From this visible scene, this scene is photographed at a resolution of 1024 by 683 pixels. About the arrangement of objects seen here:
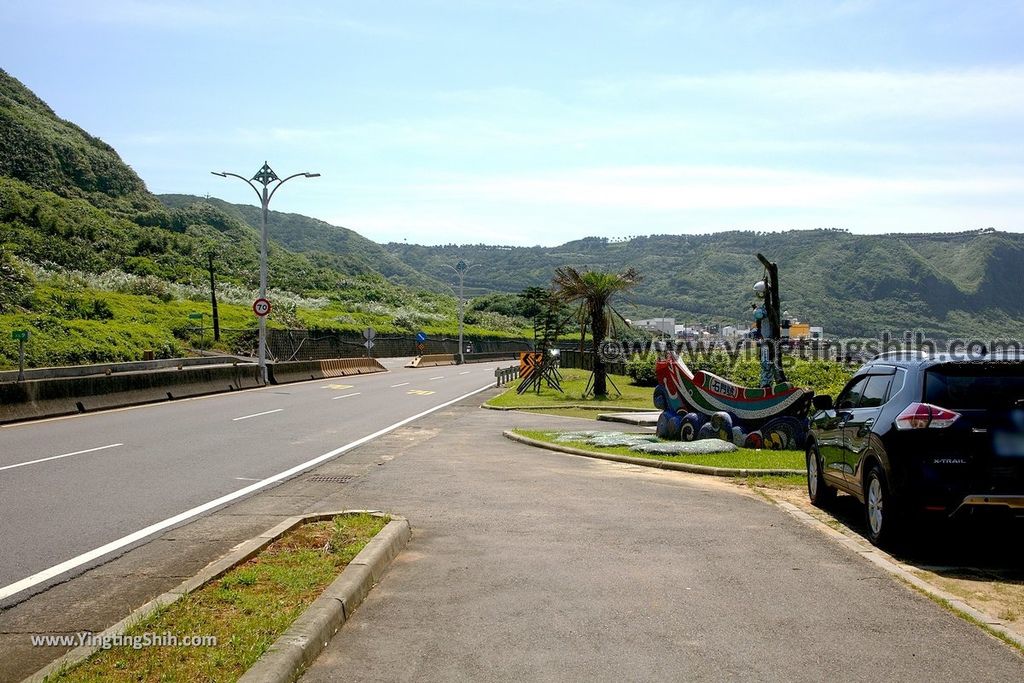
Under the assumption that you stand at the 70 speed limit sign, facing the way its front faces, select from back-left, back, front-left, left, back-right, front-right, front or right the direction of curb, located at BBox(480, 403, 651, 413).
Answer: front-left

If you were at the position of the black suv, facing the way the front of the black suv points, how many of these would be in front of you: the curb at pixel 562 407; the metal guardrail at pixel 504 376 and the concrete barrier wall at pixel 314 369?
3

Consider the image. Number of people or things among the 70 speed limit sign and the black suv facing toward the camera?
1

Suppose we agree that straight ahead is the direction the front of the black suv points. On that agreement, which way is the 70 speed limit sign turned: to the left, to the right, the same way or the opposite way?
the opposite way

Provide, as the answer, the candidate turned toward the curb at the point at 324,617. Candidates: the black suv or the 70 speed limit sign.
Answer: the 70 speed limit sign

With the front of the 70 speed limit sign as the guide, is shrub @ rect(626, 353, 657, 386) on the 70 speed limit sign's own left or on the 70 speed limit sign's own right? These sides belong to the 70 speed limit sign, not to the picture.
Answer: on the 70 speed limit sign's own left

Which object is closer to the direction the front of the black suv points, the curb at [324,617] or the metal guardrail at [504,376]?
the metal guardrail

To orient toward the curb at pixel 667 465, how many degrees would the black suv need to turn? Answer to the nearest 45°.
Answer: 0° — it already faces it

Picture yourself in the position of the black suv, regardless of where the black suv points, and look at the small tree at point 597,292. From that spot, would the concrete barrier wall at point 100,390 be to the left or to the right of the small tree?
left

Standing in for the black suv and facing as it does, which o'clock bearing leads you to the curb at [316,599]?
The curb is roughly at 9 o'clock from the black suv.

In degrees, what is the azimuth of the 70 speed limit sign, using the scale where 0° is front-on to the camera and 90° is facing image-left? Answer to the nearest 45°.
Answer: approximately 0°

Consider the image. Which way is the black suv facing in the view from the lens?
facing away from the viewer and to the left of the viewer
